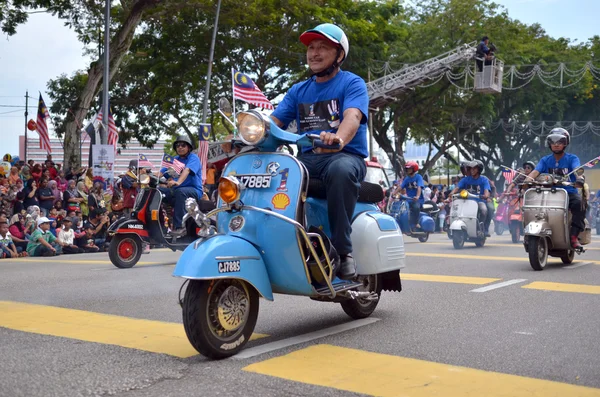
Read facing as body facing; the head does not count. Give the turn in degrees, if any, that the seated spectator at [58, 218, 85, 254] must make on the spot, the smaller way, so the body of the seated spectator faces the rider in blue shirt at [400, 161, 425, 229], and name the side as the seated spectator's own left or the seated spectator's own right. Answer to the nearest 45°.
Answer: approximately 45° to the seated spectator's own left

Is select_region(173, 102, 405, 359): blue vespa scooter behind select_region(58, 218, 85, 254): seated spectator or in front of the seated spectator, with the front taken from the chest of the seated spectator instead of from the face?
in front

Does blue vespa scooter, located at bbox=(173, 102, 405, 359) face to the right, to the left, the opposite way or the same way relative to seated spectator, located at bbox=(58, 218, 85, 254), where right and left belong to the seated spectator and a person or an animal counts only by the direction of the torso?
to the right

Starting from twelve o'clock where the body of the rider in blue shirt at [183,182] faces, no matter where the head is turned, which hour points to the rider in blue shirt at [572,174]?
the rider in blue shirt at [572,174] is roughly at 8 o'clock from the rider in blue shirt at [183,182].

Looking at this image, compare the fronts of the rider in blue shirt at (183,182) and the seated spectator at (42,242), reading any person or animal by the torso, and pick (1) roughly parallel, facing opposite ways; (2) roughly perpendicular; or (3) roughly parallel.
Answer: roughly perpendicular

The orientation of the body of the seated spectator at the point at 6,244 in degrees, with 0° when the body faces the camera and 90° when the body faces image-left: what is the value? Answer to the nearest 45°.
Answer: approximately 315°

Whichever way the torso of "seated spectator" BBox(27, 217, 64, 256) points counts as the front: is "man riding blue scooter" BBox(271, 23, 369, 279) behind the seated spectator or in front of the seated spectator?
in front

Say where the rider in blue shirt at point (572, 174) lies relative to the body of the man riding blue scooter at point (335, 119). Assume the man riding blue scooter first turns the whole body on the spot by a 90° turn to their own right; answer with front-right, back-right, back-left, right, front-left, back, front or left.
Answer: right

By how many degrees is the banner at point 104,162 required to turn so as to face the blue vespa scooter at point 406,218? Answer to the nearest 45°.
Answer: approximately 45° to its left

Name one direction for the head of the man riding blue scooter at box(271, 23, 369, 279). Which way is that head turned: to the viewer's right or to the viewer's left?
to the viewer's left

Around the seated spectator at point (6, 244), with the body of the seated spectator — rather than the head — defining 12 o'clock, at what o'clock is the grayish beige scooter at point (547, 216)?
The grayish beige scooter is roughly at 12 o'clock from the seated spectator.
